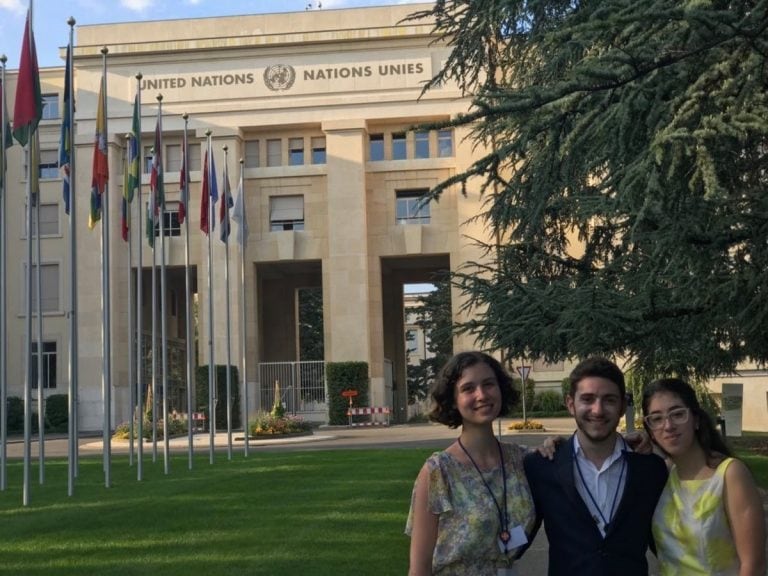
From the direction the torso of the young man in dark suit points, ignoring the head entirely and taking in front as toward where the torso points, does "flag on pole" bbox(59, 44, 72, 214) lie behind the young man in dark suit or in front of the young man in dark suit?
behind

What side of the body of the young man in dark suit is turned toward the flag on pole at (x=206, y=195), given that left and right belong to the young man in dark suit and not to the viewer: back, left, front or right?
back

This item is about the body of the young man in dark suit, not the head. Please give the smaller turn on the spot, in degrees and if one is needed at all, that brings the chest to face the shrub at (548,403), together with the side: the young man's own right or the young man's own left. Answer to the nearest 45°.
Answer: approximately 180°

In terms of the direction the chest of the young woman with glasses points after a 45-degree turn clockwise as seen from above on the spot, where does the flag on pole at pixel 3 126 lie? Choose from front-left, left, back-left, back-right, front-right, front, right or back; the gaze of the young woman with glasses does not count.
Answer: front-right

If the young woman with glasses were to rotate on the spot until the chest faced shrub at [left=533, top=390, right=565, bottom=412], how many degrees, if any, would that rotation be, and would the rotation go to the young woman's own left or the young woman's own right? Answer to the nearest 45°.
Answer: approximately 135° to the young woman's own right

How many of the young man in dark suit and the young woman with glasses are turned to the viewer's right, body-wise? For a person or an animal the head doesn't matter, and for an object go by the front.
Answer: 0

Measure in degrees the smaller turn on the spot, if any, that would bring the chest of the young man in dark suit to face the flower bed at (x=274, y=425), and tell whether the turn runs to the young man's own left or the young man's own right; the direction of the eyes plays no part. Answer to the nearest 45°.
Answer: approximately 180°

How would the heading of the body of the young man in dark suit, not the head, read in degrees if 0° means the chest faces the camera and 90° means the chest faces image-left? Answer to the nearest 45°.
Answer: approximately 0°

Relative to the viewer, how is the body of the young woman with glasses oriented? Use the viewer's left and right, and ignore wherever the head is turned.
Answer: facing the viewer and to the left of the viewer

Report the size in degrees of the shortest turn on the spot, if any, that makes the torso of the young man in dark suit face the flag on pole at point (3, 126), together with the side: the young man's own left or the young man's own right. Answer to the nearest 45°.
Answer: approximately 135° to the young man's own right

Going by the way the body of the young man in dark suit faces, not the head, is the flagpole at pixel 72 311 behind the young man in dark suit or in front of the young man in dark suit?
behind
